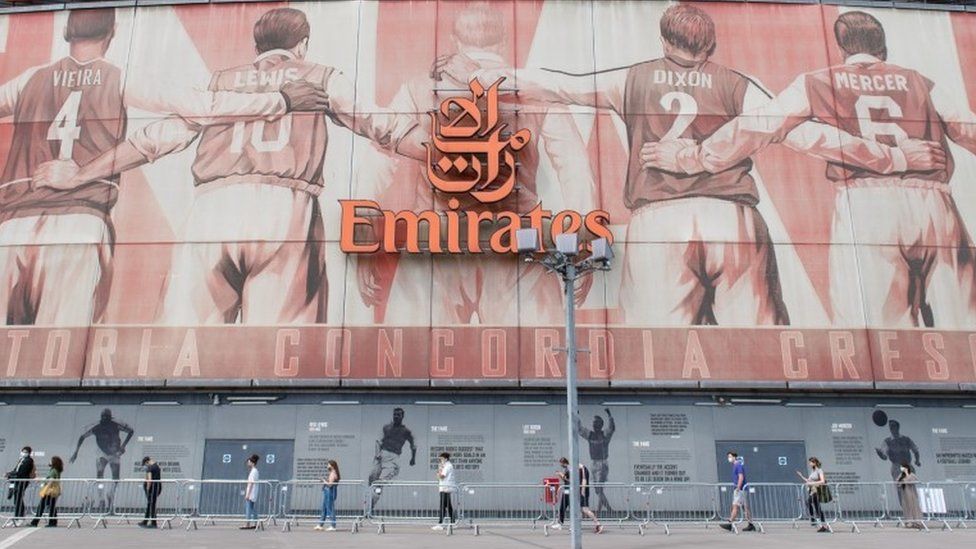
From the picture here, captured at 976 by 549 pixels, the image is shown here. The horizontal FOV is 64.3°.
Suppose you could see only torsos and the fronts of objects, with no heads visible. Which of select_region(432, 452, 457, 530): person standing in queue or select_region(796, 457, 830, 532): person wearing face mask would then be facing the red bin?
the person wearing face mask

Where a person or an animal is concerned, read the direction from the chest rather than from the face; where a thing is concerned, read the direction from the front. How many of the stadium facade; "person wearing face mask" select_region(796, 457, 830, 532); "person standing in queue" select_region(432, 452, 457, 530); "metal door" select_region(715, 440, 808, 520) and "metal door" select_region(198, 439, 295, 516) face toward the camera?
3

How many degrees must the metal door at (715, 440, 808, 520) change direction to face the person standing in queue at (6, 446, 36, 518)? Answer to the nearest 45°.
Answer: approximately 45° to its right

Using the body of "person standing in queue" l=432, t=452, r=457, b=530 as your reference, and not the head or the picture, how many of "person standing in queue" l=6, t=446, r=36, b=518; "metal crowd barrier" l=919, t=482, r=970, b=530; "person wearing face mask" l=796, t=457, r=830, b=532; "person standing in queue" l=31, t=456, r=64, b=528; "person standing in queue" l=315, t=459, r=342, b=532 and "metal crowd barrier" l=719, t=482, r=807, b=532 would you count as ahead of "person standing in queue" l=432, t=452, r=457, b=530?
3

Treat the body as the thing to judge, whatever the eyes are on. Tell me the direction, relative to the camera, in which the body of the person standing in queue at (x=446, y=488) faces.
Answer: to the viewer's left

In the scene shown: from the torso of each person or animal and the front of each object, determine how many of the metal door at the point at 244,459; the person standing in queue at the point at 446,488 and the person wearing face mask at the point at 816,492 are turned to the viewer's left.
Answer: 2

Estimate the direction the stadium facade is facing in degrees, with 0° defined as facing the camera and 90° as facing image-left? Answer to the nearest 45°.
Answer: approximately 0°

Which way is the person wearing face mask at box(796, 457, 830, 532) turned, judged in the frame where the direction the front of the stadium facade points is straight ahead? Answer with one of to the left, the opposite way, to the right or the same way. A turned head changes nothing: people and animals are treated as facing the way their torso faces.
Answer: to the right

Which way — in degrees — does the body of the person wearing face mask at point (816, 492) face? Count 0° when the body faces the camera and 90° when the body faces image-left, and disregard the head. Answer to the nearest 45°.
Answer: approximately 90°
